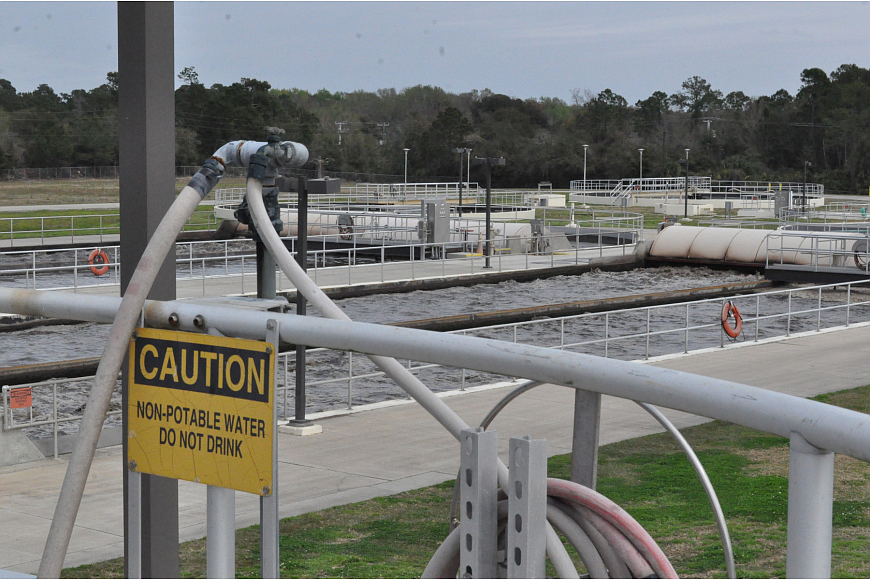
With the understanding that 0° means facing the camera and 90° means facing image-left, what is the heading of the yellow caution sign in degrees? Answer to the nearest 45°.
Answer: approximately 45°

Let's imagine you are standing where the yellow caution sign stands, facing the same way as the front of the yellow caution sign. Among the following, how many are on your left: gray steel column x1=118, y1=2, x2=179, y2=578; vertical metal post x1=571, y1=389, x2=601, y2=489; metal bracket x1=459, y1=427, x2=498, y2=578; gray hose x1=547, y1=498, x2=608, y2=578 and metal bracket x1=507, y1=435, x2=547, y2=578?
4

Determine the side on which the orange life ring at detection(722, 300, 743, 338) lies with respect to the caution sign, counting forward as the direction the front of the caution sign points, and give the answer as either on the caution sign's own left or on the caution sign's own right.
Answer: on the caution sign's own left

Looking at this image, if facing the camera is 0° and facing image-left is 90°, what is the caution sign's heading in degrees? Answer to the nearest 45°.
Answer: approximately 0°

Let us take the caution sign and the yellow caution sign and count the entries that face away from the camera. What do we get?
0

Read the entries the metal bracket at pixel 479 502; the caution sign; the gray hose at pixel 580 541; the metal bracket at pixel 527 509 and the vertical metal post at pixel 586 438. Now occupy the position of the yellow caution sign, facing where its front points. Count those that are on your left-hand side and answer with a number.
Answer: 4

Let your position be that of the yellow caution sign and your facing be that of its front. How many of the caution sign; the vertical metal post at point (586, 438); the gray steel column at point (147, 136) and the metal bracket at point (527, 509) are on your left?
2
